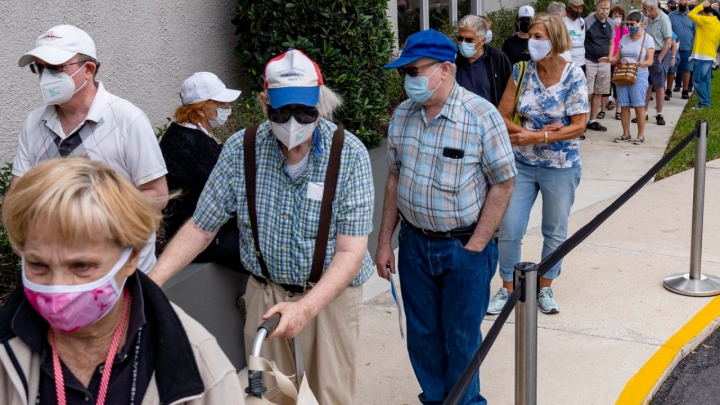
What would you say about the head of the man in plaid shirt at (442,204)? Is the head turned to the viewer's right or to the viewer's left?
to the viewer's left

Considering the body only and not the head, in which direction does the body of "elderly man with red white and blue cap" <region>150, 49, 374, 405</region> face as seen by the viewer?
toward the camera

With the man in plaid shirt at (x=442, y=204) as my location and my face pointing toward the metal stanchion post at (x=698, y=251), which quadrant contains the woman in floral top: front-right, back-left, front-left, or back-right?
front-left

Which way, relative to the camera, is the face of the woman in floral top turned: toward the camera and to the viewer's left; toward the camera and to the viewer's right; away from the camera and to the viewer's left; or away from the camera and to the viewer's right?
toward the camera and to the viewer's left

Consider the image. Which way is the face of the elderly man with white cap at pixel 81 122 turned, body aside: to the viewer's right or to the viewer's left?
to the viewer's left

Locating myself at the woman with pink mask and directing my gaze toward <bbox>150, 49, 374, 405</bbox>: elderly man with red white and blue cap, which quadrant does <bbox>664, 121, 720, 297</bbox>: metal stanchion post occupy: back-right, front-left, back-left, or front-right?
front-right

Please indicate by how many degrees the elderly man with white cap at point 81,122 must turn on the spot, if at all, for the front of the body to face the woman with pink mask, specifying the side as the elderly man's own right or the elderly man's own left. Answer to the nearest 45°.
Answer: approximately 45° to the elderly man's own left

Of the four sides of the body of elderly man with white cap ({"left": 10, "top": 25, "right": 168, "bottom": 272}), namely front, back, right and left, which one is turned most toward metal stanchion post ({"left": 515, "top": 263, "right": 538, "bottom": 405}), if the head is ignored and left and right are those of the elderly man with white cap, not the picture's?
left

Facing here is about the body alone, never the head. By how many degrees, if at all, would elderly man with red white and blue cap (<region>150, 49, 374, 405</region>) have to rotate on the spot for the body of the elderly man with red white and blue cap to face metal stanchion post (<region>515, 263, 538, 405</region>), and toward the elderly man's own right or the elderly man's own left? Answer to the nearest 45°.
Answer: approximately 90° to the elderly man's own left

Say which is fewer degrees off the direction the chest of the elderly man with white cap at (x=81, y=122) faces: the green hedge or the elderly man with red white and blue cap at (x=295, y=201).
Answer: the elderly man with red white and blue cap

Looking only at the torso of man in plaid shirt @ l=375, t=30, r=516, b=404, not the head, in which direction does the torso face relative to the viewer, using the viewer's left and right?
facing the viewer and to the left of the viewer

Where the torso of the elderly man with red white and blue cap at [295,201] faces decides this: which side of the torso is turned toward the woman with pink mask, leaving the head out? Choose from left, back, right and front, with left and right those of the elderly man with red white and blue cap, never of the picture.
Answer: front

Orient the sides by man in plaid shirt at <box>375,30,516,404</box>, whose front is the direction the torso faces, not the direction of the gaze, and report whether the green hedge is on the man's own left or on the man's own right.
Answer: on the man's own right

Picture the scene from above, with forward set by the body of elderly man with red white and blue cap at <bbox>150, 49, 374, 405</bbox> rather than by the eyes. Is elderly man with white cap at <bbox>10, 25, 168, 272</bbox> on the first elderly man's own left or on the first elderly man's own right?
on the first elderly man's own right

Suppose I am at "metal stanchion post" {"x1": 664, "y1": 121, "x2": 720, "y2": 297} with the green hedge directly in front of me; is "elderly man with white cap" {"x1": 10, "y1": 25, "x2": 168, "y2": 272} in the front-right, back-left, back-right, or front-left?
front-left

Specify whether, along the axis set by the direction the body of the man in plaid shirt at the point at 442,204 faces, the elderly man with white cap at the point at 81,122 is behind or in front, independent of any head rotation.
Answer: in front

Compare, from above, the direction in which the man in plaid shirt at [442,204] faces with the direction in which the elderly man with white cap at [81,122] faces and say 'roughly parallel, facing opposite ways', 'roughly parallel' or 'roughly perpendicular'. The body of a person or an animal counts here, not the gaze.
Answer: roughly parallel
